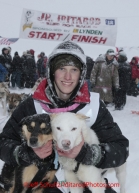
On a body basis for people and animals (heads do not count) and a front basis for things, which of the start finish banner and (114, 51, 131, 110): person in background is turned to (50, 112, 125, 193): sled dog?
the start finish banner
